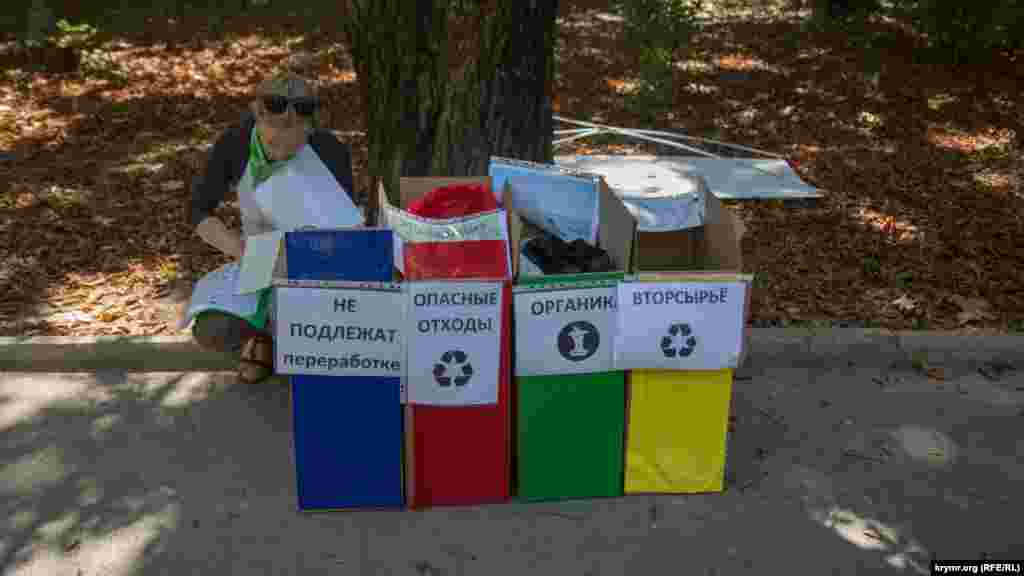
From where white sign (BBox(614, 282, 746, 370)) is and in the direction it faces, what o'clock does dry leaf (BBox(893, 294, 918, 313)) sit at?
The dry leaf is roughly at 7 o'clock from the white sign.

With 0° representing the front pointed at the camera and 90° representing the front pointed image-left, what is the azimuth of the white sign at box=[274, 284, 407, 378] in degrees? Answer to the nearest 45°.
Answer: approximately 0°

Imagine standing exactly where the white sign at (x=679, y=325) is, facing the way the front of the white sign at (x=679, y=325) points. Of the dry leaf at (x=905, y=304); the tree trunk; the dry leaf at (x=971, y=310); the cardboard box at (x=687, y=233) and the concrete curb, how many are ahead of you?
0

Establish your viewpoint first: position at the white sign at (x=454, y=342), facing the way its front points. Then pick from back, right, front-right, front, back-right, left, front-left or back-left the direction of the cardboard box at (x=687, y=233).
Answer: back-left

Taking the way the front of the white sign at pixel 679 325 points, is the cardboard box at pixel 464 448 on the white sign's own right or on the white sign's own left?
on the white sign's own right

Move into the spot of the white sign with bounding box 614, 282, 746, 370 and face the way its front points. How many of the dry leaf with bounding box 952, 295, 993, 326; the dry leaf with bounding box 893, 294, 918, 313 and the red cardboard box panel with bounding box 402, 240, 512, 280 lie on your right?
1

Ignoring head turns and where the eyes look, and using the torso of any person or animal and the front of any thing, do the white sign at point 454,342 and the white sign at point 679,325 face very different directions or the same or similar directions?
same or similar directions

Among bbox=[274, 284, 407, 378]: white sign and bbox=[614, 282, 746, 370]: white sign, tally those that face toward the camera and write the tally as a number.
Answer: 2

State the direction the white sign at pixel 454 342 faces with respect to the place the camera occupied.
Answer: facing the viewer

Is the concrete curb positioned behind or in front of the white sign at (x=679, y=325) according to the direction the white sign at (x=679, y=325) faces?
behind

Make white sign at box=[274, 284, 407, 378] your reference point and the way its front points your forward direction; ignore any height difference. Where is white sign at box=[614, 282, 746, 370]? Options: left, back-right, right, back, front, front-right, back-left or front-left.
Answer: left

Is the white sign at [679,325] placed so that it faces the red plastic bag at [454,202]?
no

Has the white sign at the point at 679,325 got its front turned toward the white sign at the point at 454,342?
no

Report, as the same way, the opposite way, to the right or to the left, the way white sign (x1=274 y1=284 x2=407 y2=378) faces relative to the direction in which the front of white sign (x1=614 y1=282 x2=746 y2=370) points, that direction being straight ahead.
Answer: the same way

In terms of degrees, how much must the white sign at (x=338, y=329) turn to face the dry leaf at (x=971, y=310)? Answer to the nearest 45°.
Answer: approximately 90° to its left

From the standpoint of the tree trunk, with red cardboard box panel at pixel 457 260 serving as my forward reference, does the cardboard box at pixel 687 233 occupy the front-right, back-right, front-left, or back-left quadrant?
front-left
